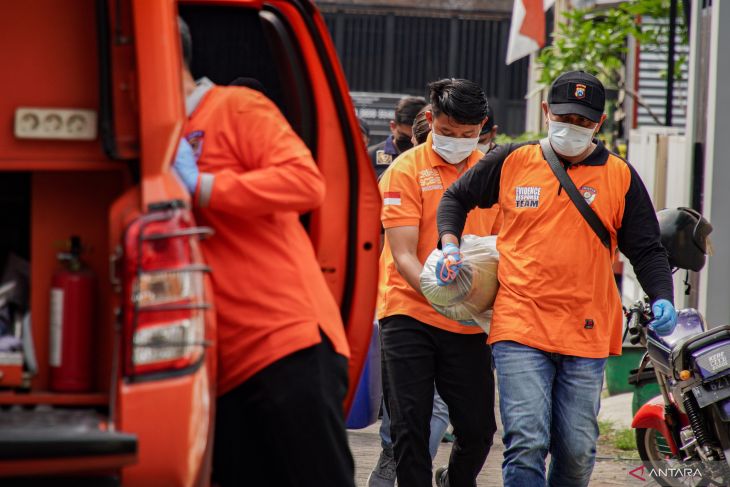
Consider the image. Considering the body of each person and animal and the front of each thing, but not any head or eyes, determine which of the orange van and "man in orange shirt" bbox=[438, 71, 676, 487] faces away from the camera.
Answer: the orange van

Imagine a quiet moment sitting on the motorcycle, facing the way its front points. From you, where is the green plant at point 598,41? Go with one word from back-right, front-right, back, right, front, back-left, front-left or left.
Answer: front-right

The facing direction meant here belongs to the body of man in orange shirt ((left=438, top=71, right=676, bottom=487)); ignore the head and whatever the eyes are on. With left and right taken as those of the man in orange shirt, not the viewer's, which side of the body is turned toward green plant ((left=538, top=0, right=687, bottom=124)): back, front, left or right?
back

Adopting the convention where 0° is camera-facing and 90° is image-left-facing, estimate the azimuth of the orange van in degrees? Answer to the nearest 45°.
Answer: approximately 180°

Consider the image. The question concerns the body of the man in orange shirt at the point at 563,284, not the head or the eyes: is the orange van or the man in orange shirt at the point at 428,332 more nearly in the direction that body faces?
the orange van

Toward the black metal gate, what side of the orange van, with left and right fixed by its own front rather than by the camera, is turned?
front

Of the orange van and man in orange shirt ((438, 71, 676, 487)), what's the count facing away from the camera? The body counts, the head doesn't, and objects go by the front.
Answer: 1

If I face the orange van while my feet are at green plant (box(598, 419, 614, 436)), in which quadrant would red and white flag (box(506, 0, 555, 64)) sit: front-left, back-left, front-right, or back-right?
back-right

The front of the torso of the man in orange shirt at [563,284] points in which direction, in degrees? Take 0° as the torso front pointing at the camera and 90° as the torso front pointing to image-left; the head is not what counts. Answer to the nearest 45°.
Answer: approximately 0°
